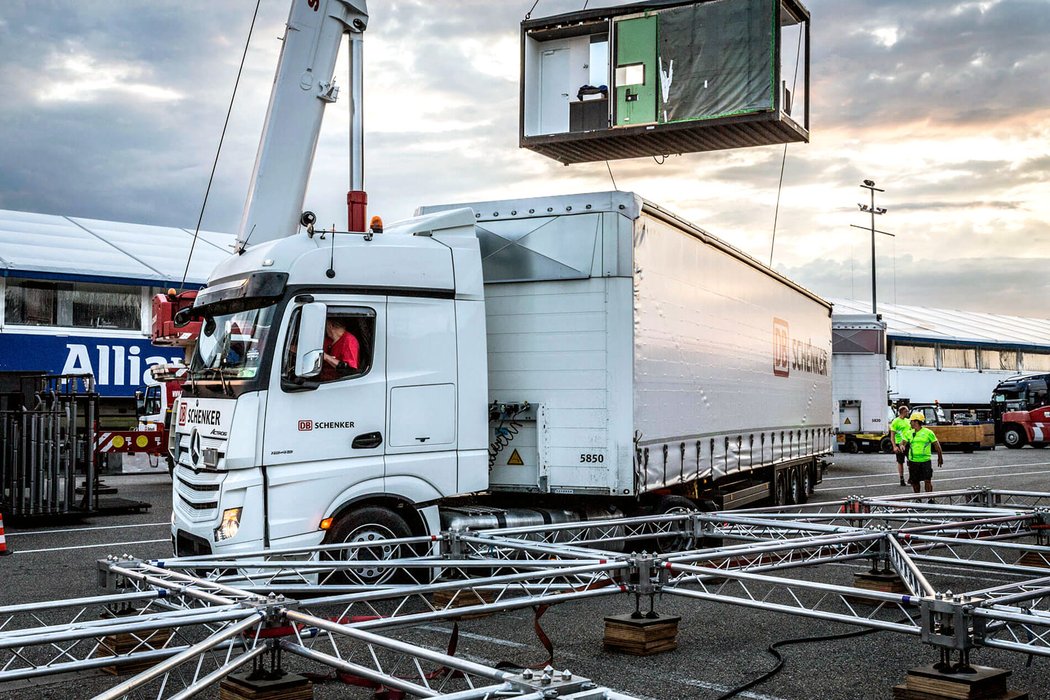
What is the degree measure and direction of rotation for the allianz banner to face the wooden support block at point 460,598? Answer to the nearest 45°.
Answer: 0° — it already faces it

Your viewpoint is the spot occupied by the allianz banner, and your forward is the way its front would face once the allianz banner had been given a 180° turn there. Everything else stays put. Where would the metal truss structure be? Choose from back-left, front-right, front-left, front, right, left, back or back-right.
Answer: back

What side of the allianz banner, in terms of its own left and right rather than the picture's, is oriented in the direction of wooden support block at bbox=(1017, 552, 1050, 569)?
front

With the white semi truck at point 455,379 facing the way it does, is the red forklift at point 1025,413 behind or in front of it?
behind

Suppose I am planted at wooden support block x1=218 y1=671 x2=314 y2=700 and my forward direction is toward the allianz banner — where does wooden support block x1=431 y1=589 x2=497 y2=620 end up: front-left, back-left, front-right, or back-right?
front-right

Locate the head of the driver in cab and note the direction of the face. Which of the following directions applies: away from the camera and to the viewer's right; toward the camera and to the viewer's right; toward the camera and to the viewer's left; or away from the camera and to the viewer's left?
toward the camera and to the viewer's left

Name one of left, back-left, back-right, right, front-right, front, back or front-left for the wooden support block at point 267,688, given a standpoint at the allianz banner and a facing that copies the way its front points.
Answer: front

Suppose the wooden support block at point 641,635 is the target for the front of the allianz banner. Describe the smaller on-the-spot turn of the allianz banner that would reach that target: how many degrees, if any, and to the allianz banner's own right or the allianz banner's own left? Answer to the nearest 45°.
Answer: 0° — it already faces it

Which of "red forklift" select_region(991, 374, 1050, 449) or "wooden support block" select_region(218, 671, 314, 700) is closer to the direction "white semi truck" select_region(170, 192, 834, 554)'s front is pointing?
the wooden support block

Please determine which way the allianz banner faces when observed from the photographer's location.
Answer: facing the viewer

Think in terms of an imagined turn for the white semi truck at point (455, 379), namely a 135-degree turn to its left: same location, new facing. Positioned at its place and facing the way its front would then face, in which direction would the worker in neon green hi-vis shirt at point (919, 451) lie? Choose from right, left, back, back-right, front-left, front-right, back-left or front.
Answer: front-left

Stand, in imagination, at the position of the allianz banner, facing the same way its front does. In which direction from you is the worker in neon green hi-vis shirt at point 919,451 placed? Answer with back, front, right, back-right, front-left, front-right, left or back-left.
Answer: front-left

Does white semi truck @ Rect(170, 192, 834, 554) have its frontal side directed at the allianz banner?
no
